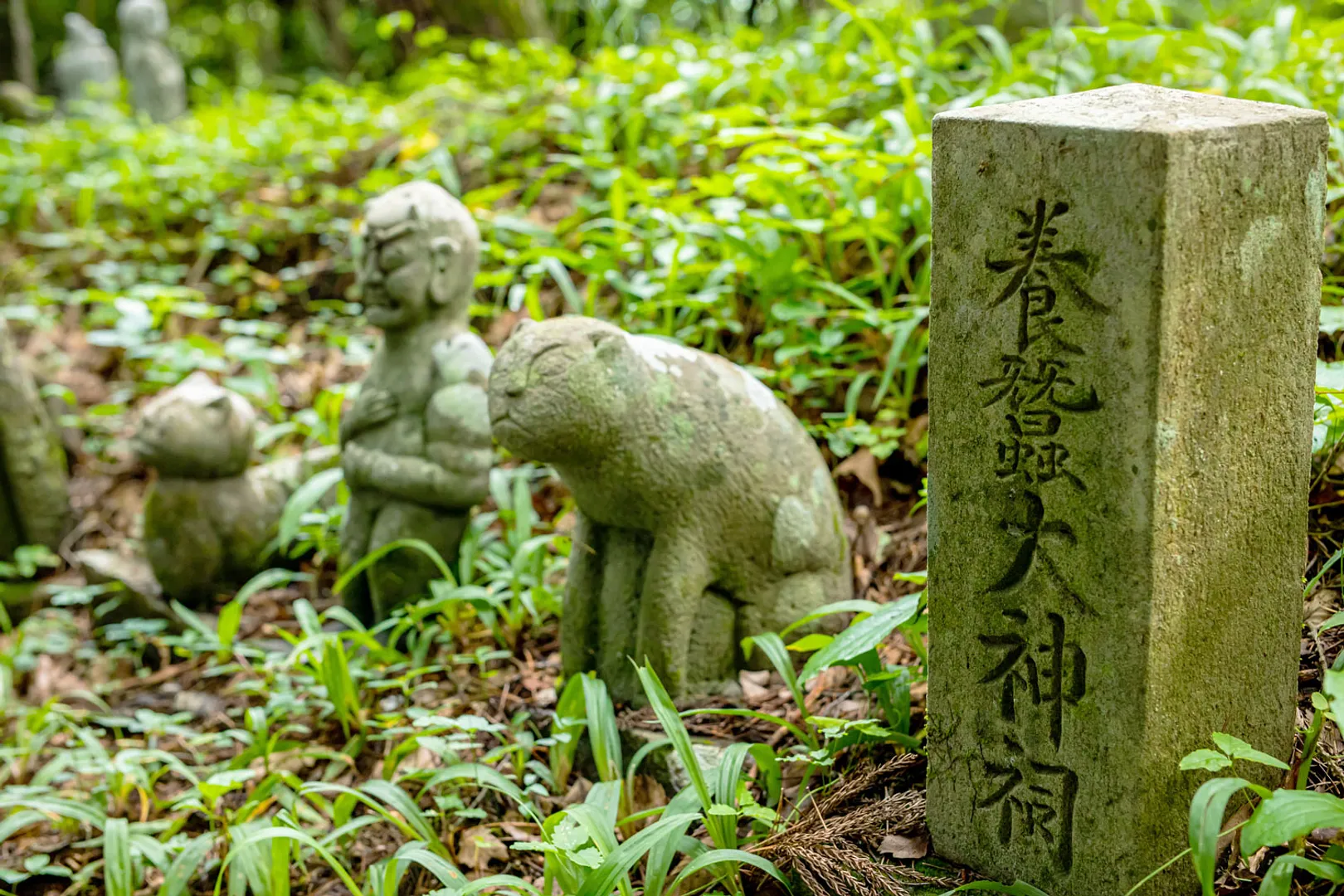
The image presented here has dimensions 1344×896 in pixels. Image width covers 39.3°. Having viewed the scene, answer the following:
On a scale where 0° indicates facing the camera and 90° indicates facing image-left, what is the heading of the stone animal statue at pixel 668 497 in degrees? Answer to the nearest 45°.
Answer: approximately 45°

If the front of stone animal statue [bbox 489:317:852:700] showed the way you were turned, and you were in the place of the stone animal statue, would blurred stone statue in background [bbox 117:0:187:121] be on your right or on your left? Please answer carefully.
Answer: on your right

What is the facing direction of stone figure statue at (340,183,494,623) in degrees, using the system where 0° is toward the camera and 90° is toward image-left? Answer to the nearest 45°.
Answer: approximately 45°

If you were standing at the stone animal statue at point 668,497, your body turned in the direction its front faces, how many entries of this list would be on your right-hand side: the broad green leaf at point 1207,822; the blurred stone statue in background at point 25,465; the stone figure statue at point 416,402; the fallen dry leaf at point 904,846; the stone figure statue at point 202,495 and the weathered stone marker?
3

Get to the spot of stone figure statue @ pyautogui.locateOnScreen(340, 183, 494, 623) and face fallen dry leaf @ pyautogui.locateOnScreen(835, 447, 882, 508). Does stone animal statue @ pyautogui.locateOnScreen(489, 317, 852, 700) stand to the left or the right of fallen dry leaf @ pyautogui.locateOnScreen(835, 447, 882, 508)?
right

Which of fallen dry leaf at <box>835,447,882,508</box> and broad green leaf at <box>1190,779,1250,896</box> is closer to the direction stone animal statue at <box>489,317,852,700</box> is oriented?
the broad green leaf

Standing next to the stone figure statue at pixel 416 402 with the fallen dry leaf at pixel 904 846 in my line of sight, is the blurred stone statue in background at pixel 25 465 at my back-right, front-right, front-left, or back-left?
back-right

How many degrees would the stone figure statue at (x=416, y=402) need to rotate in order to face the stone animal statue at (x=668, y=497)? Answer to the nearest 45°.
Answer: approximately 90° to its left

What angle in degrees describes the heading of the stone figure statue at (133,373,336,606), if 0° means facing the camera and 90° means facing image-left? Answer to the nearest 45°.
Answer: approximately 45°

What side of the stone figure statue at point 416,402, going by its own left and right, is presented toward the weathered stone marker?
left
